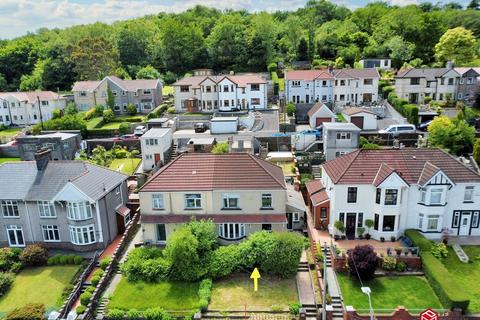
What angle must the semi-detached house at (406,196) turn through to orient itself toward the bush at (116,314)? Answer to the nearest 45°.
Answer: approximately 45° to its right

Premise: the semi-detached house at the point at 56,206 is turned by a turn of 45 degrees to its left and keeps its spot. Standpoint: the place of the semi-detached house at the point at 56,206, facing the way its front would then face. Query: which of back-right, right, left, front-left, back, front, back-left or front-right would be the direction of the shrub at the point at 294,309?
front

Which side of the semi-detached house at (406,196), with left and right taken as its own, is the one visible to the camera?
front

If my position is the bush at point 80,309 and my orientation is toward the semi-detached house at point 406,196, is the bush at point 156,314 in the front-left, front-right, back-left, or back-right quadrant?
front-right

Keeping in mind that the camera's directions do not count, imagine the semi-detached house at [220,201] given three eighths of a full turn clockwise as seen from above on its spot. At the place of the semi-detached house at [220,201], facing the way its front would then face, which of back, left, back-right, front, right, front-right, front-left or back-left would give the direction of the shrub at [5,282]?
front-left

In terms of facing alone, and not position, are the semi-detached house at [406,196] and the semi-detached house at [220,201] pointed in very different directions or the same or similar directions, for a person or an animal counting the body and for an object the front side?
same or similar directions

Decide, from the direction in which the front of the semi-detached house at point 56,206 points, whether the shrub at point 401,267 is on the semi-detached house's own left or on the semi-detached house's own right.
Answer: on the semi-detached house's own left

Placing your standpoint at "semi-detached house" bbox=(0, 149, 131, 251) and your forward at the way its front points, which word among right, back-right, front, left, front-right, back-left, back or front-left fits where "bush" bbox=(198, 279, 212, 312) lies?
front-left

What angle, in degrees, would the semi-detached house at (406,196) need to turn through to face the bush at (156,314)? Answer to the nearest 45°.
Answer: approximately 45° to its right

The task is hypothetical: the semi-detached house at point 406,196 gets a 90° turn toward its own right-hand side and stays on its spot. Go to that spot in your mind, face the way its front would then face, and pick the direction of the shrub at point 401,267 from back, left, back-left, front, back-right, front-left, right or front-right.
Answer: left

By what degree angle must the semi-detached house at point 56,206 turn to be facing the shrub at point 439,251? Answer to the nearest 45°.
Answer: approximately 45° to its left

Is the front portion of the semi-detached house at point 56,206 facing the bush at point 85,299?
yes

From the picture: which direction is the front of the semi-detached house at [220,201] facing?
toward the camera

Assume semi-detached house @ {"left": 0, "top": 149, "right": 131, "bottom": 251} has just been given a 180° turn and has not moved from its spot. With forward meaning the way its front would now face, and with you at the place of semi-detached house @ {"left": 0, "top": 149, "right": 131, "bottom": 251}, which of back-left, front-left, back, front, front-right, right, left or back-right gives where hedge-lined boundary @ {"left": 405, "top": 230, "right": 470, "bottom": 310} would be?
back-right

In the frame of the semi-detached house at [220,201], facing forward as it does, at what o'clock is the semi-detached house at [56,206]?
the semi-detached house at [56,206] is roughly at 3 o'clock from the semi-detached house at [220,201].

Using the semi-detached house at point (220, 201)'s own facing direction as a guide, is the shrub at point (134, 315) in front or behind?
in front
